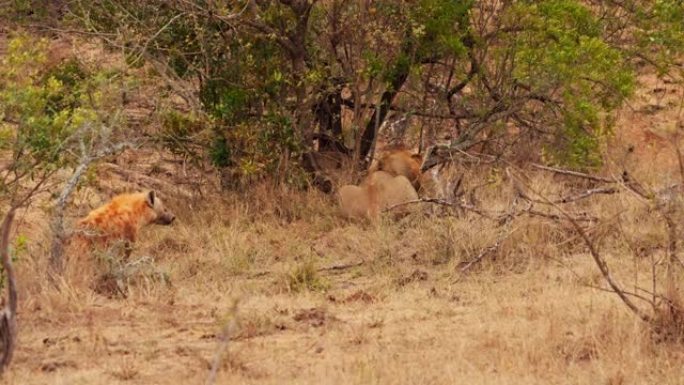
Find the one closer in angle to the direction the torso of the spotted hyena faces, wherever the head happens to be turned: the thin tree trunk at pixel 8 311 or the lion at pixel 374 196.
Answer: the lion

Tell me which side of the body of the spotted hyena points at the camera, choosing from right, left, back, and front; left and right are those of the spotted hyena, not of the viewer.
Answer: right

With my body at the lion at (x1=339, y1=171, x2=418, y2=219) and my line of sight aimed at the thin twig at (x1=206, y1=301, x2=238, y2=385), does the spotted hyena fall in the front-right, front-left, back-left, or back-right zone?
front-right

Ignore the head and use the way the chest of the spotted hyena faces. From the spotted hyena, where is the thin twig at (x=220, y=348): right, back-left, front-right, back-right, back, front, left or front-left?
right

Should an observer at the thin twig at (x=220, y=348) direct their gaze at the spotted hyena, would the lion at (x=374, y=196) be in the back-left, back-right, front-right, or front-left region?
front-right

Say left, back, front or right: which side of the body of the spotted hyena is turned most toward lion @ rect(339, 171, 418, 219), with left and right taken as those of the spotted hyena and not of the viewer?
front

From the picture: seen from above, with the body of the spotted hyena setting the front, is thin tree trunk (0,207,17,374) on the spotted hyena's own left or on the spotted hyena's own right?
on the spotted hyena's own right
